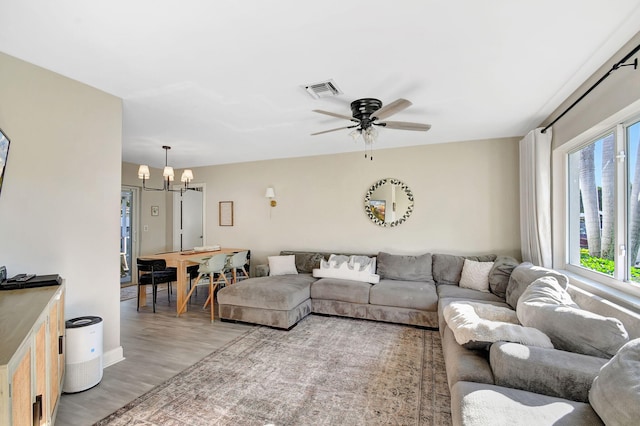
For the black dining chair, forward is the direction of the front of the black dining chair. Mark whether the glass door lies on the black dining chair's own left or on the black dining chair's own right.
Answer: on the black dining chair's own left

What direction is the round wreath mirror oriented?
toward the camera

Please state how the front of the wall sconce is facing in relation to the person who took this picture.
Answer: facing the viewer and to the left of the viewer

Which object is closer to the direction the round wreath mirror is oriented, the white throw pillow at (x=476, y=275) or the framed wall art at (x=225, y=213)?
the white throw pillow

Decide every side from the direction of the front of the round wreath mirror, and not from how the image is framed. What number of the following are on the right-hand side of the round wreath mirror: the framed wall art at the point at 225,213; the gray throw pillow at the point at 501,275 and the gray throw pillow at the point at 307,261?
2

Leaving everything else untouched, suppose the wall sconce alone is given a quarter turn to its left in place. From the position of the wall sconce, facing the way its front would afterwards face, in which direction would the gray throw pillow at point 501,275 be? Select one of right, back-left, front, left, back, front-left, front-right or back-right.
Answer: front

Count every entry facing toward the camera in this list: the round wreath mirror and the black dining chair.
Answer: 1

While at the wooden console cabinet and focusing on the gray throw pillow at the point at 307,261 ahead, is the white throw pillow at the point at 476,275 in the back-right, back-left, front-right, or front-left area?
front-right

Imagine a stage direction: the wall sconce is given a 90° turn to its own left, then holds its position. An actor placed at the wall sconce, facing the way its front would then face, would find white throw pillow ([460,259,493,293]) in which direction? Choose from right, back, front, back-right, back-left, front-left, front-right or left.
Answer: front

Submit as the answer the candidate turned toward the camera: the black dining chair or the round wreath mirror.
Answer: the round wreath mirror

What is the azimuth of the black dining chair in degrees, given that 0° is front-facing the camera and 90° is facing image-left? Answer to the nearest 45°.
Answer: approximately 225°

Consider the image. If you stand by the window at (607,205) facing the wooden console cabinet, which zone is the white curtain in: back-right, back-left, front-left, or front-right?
back-right

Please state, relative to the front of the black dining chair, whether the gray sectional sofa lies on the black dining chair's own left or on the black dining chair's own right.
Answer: on the black dining chair's own right

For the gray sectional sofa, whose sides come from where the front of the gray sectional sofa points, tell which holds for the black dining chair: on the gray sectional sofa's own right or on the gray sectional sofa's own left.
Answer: on the gray sectional sofa's own right
